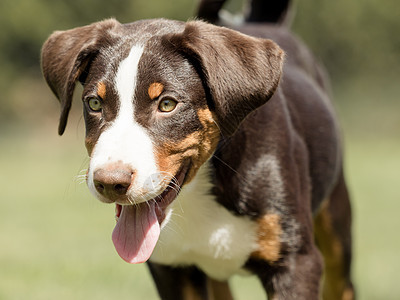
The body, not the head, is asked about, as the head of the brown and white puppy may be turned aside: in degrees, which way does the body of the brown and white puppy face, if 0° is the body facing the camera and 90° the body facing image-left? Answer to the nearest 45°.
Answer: approximately 45°
